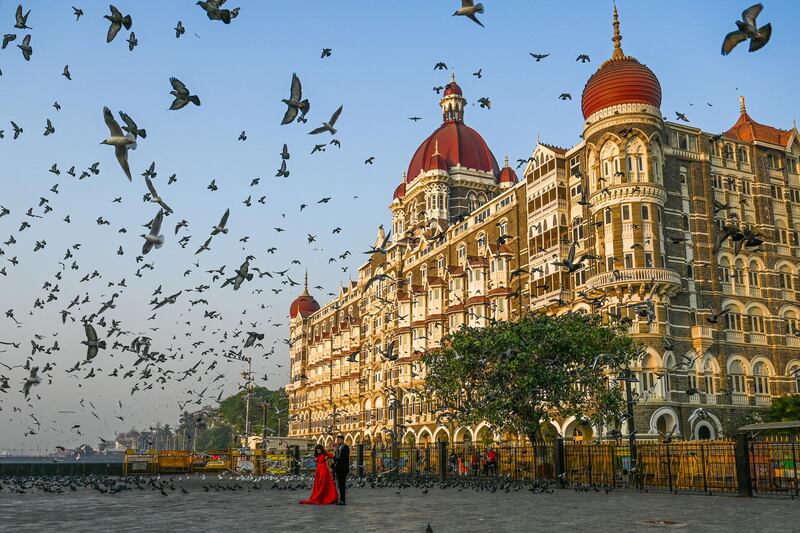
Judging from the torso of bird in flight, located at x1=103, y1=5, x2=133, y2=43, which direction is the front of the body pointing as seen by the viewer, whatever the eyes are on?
to the viewer's left

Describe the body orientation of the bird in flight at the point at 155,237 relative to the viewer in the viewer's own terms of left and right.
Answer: facing to the left of the viewer

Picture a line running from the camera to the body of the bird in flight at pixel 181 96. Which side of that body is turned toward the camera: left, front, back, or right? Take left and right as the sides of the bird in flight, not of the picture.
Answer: left

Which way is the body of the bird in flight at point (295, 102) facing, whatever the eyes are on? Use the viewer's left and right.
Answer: facing to the left of the viewer

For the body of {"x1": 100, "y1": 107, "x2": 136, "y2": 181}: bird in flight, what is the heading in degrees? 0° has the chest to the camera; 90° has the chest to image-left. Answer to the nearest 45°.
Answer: approximately 90°
